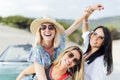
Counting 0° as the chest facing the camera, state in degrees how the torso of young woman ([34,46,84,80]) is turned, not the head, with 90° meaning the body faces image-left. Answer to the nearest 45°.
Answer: approximately 0°

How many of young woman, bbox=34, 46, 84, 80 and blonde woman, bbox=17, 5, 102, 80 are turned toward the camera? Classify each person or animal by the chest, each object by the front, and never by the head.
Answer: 2

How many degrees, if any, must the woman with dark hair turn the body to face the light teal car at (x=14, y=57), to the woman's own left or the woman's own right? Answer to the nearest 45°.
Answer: approximately 90° to the woman's own right
